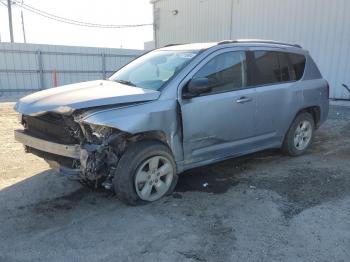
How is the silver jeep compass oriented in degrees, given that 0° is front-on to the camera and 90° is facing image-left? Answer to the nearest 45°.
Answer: approximately 45°
